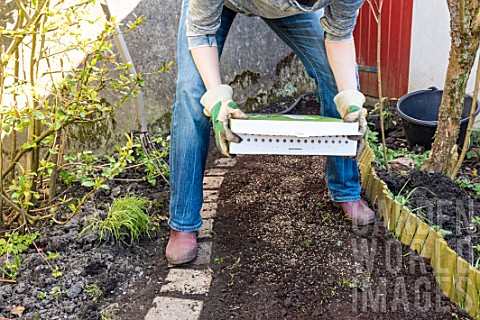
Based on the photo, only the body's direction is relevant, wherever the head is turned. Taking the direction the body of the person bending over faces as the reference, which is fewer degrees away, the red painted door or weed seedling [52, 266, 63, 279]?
the weed seedling

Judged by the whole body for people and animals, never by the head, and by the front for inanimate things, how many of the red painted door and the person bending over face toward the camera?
2

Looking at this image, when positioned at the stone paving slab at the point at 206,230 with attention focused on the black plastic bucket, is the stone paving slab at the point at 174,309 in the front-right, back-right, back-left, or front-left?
back-right

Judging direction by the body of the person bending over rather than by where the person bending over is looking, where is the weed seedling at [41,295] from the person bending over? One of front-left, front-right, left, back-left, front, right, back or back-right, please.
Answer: front-right

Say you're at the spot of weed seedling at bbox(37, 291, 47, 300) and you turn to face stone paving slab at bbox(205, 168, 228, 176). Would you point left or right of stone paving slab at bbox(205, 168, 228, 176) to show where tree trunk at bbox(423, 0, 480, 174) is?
right

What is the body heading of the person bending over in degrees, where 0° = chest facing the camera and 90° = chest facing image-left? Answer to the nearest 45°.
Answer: approximately 0°

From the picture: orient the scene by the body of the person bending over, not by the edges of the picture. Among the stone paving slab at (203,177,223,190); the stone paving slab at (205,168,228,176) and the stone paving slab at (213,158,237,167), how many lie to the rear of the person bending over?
3
